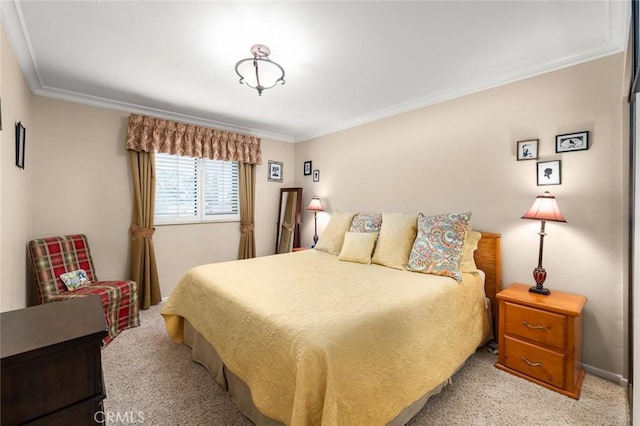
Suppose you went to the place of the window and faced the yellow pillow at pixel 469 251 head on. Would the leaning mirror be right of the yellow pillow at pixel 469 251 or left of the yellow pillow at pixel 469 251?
left

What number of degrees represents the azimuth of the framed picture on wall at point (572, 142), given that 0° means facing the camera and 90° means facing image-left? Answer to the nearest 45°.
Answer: approximately 45°

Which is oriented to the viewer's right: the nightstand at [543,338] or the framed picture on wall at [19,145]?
the framed picture on wall

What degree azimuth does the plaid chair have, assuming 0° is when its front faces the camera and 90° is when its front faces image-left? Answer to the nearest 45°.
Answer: approximately 315°

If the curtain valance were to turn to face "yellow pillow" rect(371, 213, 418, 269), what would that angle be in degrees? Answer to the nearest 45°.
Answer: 0° — it already faces it

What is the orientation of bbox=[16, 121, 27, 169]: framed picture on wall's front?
to the viewer's right
